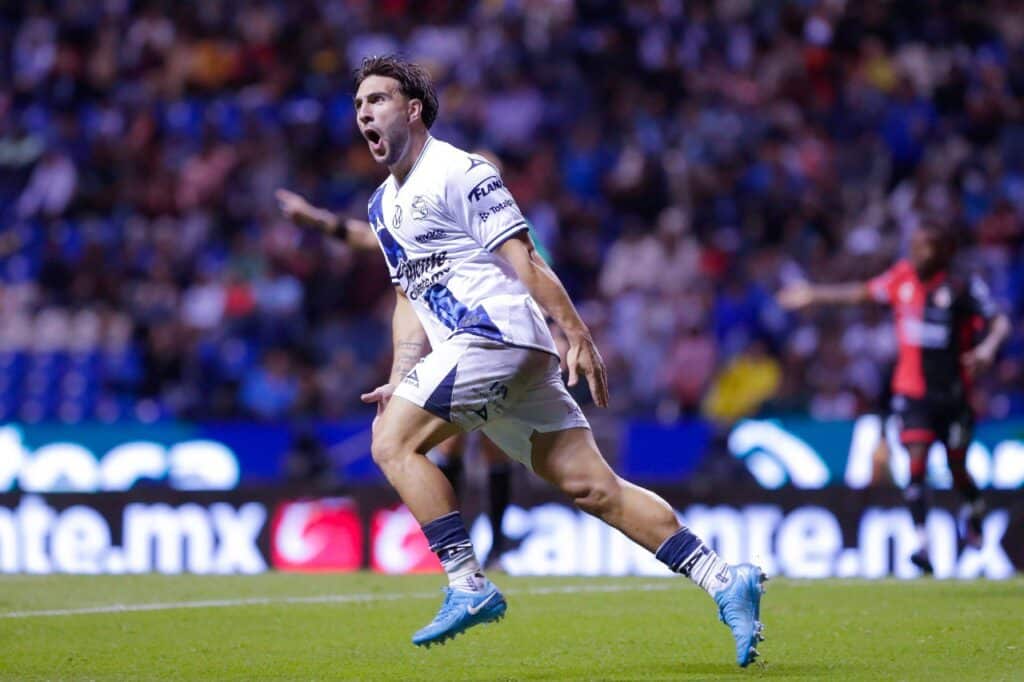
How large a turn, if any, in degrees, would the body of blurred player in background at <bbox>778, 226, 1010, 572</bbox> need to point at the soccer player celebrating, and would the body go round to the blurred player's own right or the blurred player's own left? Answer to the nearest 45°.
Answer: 0° — they already face them

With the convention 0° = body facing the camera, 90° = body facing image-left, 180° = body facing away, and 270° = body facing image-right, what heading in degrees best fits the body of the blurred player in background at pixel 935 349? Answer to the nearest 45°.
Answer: approximately 0°

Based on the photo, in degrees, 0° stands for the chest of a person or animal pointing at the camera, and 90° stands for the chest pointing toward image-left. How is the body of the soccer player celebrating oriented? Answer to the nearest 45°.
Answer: approximately 45°

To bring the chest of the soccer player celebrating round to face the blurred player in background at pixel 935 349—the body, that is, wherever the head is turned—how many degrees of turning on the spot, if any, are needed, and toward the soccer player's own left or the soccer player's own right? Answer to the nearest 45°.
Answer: approximately 180°
